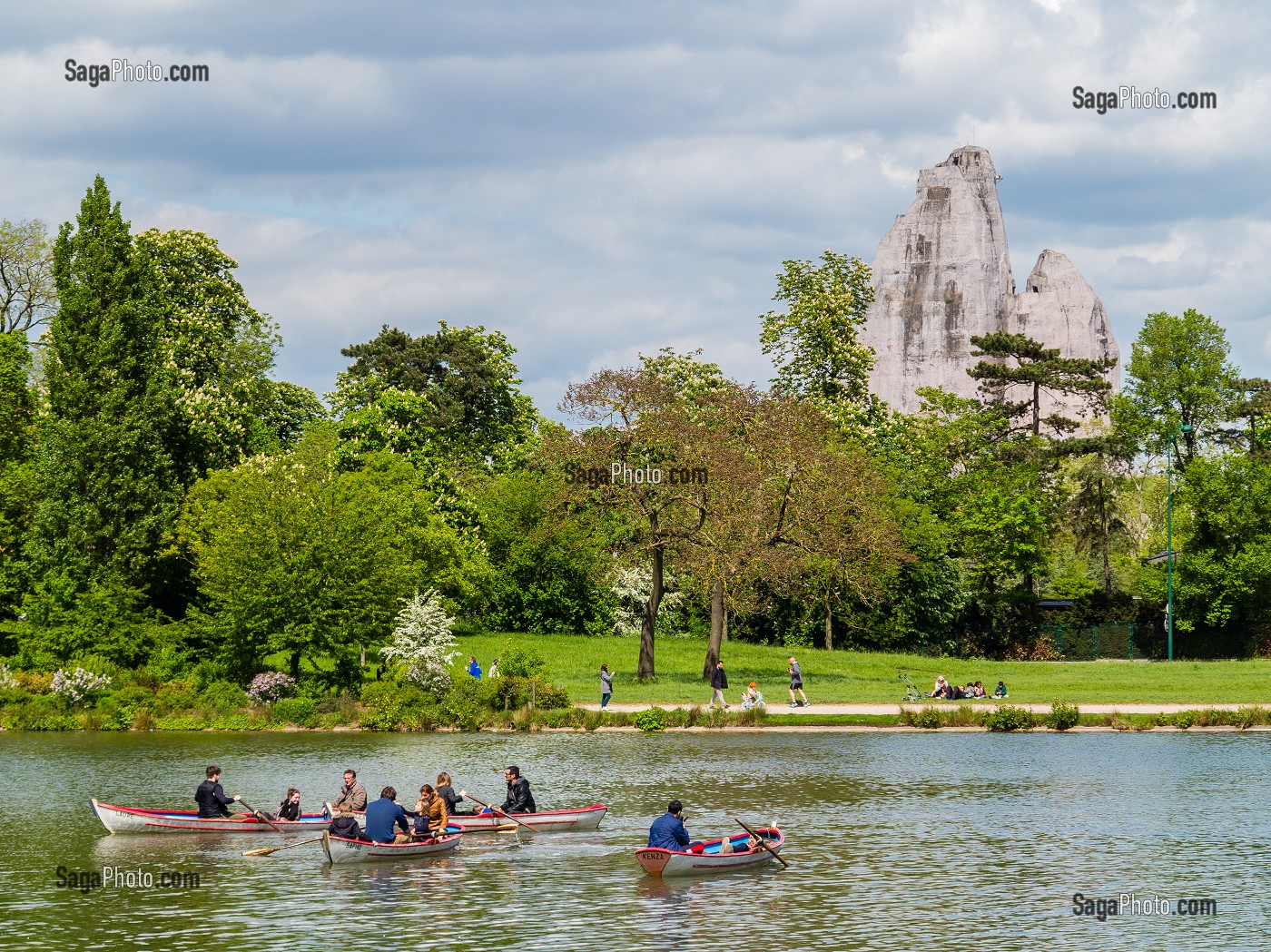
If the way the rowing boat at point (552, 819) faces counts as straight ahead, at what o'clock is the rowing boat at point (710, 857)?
the rowing boat at point (710, 857) is roughly at 2 o'clock from the rowing boat at point (552, 819).

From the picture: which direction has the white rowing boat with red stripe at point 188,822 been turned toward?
to the viewer's left

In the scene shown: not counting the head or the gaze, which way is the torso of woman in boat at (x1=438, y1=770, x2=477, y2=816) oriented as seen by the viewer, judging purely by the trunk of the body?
to the viewer's right

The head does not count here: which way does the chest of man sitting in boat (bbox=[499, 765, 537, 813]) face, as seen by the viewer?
to the viewer's left

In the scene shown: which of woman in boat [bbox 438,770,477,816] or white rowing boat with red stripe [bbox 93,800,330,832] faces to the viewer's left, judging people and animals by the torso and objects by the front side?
the white rowing boat with red stripe

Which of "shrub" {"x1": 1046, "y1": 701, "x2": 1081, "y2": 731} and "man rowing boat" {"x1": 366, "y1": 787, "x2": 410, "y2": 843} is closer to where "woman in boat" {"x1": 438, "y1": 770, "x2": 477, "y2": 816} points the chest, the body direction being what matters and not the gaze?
the shrub

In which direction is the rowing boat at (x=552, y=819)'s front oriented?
to the viewer's right

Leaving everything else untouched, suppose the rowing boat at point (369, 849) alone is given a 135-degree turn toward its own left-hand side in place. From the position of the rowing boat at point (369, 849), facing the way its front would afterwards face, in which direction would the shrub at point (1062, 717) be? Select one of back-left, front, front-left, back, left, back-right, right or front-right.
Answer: front-left

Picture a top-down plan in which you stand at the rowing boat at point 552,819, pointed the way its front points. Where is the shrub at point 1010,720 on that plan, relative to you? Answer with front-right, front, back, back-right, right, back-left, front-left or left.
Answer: front-left

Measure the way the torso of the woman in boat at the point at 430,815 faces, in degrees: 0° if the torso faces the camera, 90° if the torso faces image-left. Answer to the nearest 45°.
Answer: approximately 45°

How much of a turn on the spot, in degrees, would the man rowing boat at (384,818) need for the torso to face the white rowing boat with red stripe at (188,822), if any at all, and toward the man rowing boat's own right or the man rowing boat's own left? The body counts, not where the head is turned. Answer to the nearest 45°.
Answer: approximately 90° to the man rowing boat's own left
